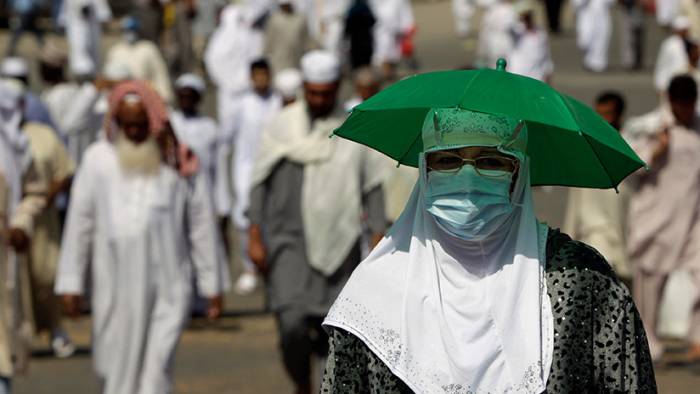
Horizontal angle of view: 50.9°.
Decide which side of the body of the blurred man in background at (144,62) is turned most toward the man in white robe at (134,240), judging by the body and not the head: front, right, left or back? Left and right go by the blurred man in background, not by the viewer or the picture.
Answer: front

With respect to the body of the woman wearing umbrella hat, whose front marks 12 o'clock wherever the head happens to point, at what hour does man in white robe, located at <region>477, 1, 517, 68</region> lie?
The man in white robe is roughly at 6 o'clock from the woman wearing umbrella hat.

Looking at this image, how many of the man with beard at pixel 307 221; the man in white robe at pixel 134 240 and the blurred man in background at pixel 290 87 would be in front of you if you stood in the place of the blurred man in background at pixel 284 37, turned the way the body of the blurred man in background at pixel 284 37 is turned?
3

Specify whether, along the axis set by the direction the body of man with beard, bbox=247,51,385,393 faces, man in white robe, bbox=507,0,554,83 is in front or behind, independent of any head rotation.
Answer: behind

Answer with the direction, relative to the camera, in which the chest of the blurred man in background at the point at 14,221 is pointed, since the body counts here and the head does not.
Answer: toward the camera

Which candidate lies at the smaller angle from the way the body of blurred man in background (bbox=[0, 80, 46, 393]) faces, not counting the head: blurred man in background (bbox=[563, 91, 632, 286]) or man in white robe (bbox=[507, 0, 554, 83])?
the blurred man in background

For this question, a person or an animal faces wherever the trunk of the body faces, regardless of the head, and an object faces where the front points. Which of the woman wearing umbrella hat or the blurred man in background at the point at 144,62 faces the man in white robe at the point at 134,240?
the blurred man in background

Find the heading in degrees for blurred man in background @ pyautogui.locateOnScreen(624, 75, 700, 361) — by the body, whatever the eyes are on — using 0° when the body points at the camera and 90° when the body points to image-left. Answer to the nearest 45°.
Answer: approximately 0°
